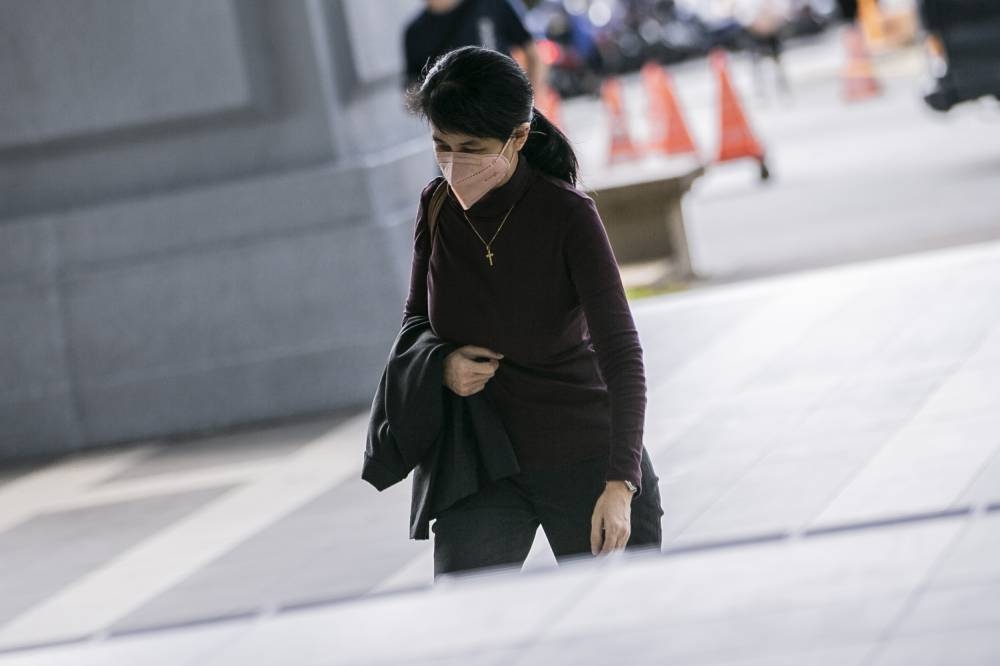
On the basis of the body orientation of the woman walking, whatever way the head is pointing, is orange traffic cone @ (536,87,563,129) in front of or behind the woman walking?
behind

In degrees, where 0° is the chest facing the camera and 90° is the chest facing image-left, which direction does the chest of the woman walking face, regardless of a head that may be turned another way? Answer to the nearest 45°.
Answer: approximately 45°

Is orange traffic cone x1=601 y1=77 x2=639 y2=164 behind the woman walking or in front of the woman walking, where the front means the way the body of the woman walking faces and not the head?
behind

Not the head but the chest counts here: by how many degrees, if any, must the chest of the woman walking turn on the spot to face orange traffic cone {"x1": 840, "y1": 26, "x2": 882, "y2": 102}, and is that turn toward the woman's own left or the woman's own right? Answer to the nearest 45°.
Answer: approximately 135° to the woman's own right

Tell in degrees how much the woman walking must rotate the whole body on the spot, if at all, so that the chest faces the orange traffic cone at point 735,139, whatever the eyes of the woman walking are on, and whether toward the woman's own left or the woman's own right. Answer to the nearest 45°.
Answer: approximately 135° to the woman's own right

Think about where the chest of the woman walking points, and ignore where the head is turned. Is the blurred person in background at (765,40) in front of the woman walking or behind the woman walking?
behind
